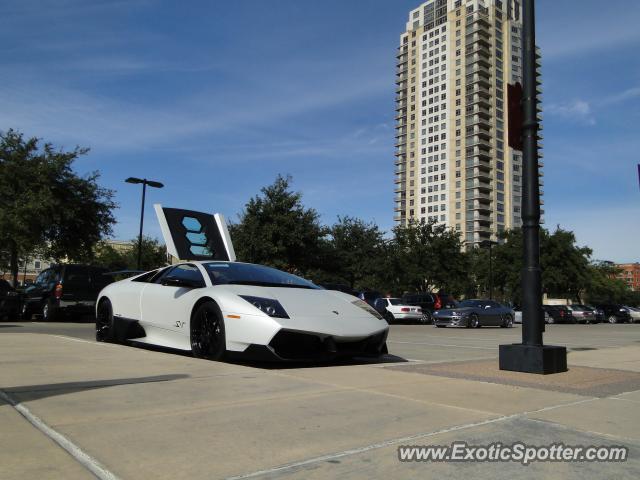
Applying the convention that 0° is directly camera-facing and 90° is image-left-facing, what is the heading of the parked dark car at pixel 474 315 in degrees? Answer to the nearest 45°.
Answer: approximately 45°

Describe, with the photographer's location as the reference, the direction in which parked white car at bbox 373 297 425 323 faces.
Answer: facing away from the viewer and to the left of the viewer

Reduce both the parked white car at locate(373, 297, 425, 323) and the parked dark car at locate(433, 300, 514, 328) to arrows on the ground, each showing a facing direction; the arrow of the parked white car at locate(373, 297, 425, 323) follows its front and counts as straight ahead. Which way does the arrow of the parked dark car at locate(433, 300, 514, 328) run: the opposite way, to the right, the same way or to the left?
to the left

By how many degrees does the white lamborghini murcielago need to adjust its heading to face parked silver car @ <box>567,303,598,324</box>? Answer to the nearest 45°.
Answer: approximately 90° to its left

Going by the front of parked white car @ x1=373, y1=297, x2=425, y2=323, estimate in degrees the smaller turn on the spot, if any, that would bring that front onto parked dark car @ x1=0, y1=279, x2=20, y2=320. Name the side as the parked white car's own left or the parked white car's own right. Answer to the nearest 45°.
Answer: approximately 90° to the parked white car's own left

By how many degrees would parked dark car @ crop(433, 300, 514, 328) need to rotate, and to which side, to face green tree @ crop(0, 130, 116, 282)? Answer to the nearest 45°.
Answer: approximately 45° to its right

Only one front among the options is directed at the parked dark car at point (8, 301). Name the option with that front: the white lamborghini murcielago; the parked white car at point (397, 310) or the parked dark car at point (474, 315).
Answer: the parked dark car at point (474, 315)

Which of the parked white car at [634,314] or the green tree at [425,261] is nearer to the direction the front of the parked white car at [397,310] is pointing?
the green tree

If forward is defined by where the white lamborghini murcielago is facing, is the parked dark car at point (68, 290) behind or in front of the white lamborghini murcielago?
behind

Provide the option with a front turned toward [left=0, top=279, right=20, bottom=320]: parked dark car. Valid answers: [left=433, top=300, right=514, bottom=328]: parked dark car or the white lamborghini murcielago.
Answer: [left=433, top=300, right=514, bottom=328]: parked dark car

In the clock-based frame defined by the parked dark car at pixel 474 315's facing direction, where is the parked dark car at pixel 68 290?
the parked dark car at pixel 68 290 is roughly at 12 o'clock from the parked dark car at pixel 474 315.
